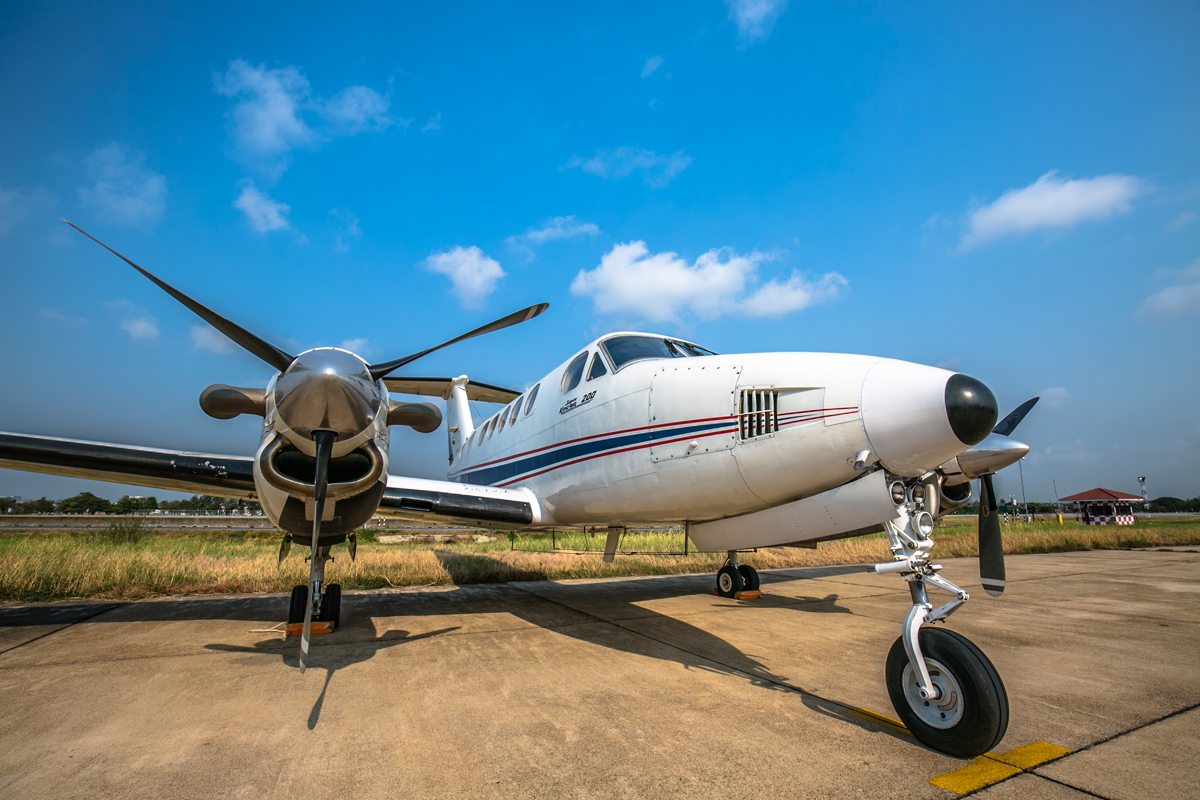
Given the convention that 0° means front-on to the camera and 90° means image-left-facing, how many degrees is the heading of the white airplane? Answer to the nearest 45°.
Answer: approximately 315°
